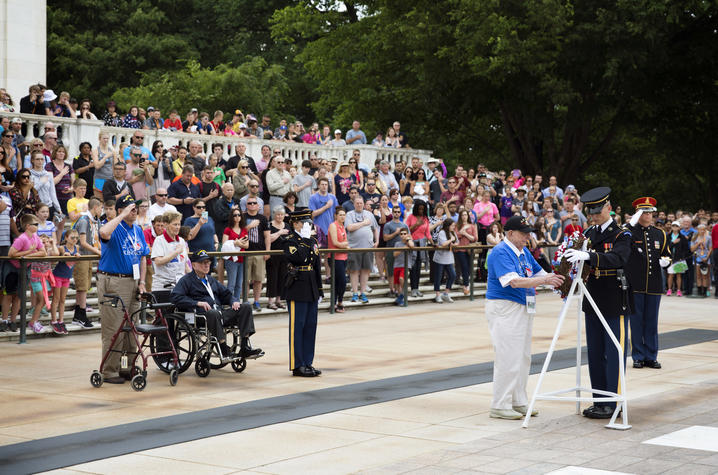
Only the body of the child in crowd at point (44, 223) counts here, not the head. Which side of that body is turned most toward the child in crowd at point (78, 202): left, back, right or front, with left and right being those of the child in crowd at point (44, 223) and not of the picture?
left

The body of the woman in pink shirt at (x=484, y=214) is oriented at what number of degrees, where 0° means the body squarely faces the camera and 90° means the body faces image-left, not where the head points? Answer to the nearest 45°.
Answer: approximately 0°

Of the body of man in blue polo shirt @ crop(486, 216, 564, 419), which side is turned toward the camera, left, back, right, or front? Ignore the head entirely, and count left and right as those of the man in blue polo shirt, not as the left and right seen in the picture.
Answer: right

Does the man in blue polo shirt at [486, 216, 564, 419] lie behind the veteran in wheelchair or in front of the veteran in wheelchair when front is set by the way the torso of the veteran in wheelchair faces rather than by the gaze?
in front

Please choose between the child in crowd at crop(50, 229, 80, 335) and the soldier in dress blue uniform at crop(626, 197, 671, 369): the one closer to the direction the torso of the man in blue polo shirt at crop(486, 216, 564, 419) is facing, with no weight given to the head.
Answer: the soldier in dress blue uniform

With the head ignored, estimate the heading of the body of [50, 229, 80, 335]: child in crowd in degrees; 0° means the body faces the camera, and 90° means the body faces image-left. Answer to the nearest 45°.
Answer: approximately 315°

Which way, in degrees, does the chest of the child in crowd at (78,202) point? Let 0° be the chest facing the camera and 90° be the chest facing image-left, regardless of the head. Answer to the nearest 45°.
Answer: approximately 315°

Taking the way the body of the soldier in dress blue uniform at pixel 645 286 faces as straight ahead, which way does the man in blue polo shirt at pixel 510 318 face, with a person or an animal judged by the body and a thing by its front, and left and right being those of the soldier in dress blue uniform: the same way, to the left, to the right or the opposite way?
to the left

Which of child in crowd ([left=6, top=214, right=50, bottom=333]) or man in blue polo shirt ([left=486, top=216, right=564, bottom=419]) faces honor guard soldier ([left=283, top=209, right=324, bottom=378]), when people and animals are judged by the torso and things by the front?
the child in crowd

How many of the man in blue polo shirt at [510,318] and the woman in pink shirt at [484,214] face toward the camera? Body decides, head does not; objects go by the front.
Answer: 1
